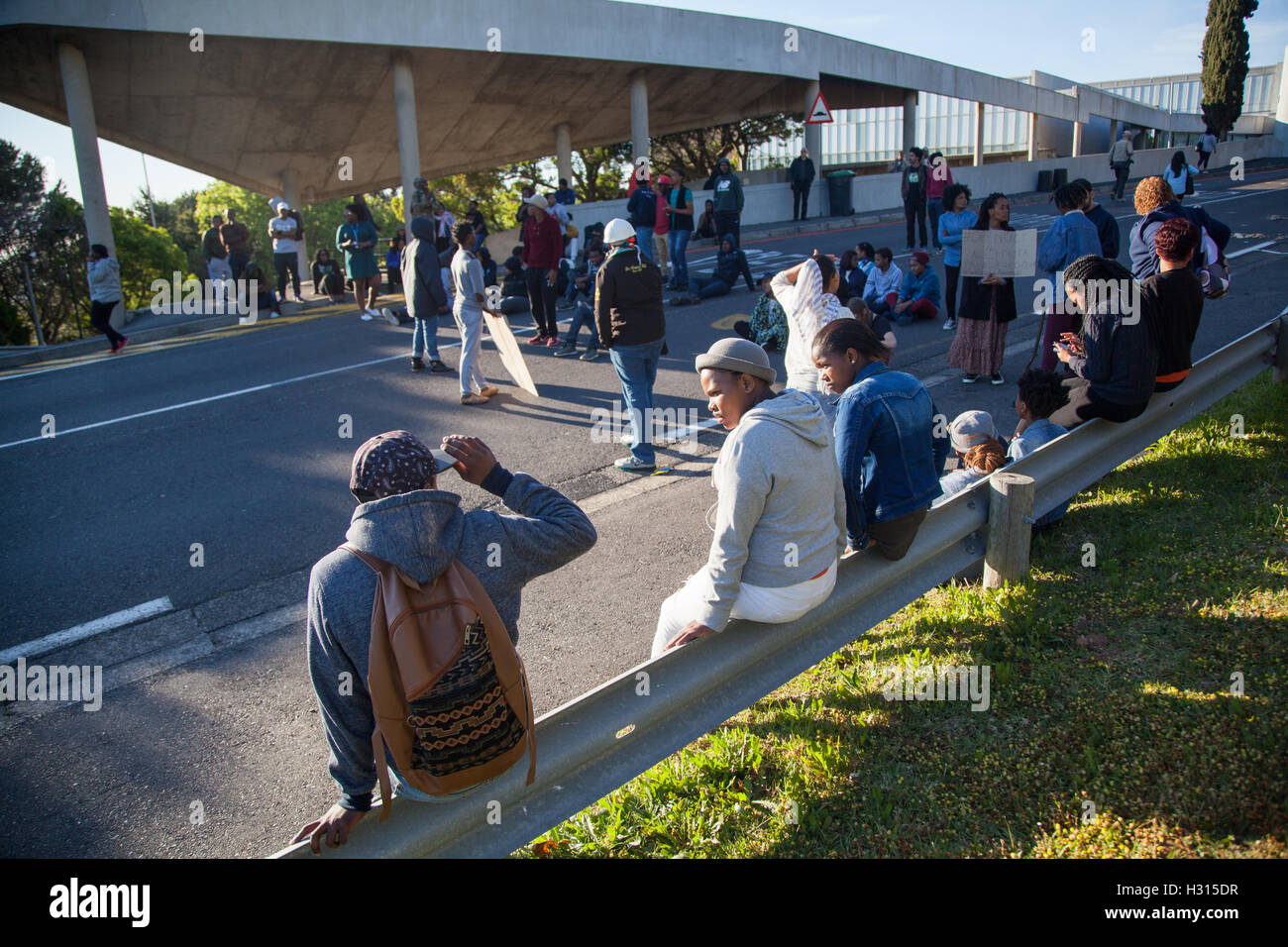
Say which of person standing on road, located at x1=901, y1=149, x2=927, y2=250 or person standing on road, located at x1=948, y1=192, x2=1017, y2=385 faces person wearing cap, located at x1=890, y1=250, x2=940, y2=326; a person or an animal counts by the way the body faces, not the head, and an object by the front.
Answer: person standing on road, located at x1=901, y1=149, x2=927, y2=250

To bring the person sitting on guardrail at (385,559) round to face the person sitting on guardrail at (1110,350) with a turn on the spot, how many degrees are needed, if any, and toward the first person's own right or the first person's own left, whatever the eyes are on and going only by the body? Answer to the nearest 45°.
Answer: approximately 45° to the first person's own right

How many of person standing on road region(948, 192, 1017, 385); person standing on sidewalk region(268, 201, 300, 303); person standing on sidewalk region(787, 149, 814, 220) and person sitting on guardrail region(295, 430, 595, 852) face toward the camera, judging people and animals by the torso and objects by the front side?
3

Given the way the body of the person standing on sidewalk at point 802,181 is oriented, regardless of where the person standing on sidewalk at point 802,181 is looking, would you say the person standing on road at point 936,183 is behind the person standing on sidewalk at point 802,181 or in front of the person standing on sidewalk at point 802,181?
in front

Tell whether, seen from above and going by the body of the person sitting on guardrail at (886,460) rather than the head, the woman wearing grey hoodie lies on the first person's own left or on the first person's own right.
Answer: on the first person's own left

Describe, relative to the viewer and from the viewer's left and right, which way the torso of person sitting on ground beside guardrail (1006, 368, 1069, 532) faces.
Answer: facing away from the viewer and to the left of the viewer

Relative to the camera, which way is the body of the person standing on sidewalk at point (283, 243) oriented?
toward the camera

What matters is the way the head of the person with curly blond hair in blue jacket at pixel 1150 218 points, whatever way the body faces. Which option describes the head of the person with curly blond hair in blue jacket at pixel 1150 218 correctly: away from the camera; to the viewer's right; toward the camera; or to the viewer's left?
away from the camera

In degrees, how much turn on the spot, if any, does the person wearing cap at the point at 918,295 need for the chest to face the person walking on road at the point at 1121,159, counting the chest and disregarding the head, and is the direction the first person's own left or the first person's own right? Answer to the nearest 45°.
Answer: approximately 135° to the first person's own right

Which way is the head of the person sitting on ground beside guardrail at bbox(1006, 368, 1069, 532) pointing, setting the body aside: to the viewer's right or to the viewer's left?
to the viewer's left

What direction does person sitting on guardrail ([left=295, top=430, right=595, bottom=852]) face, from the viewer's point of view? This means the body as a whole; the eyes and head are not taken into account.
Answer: away from the camera

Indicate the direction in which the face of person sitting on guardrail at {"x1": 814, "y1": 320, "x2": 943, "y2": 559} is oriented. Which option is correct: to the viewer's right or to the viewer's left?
to the viewer's left
